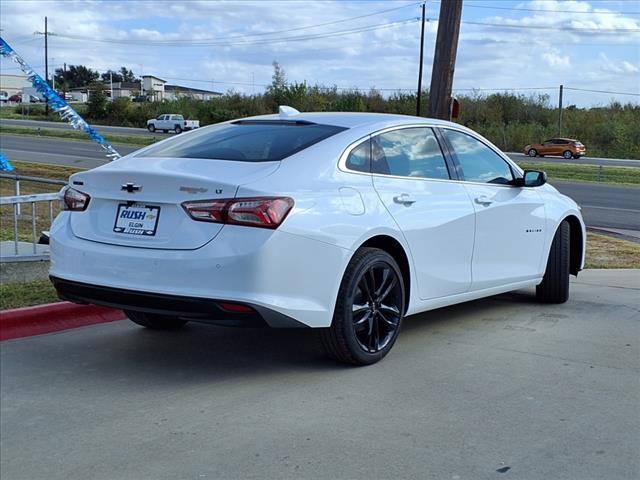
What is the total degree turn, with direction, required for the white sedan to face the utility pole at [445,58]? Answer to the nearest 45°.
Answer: approximately 45° to its left

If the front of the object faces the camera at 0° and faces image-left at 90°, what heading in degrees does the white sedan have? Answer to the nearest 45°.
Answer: approximately 225°

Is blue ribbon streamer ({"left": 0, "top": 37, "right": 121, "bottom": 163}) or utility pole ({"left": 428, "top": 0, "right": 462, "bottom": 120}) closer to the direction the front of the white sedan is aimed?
the utility pole

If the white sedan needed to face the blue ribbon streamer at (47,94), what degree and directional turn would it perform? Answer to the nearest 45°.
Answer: approximately 90° to its left

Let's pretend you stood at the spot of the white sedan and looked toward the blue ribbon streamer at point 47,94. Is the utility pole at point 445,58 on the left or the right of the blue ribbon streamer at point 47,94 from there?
right

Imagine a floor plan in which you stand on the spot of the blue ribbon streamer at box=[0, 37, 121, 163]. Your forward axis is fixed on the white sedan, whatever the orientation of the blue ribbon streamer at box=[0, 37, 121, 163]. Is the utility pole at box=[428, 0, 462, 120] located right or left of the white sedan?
left
